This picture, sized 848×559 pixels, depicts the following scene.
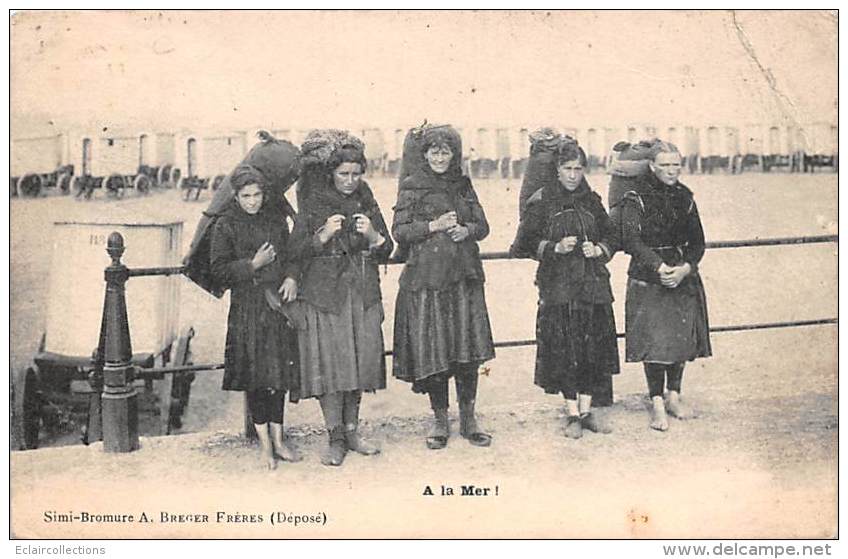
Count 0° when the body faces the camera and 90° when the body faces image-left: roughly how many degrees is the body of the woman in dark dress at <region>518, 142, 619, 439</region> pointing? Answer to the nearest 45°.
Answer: approximately 0°

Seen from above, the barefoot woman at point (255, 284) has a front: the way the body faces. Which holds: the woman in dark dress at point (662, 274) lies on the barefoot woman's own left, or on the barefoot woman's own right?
on the barefoot woman's own left

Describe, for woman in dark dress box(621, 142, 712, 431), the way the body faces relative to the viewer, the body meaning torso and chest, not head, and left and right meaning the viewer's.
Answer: facing the viewer and to the right of the viewer

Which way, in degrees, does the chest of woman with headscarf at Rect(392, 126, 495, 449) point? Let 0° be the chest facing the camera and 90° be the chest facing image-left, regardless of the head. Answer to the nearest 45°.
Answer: approximately 0°
